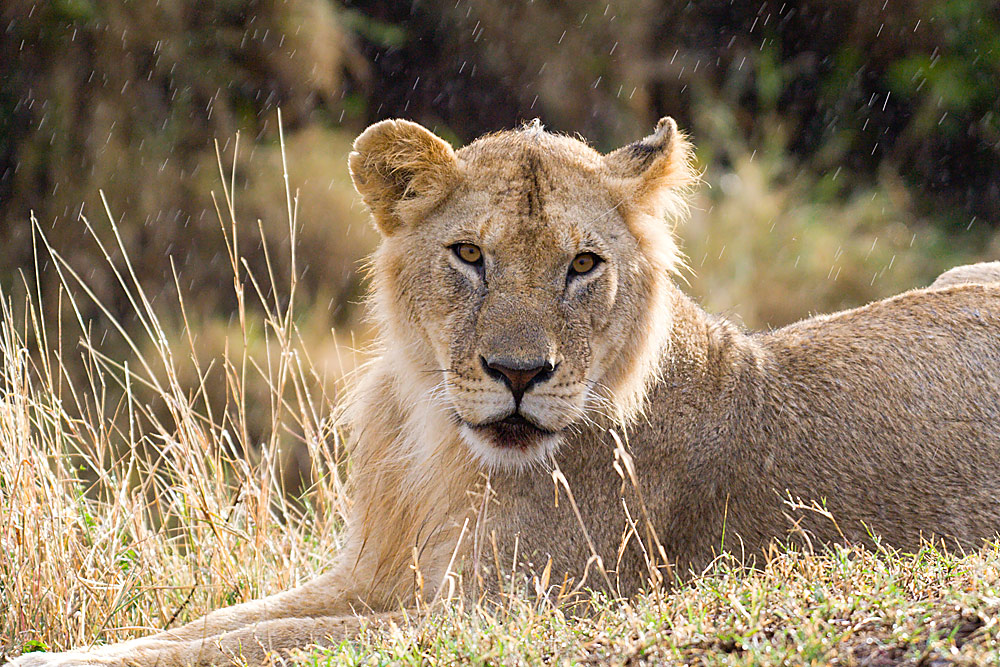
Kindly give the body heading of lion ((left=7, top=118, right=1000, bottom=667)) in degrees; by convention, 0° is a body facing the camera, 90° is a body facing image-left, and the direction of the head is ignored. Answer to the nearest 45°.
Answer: approximately 45°
